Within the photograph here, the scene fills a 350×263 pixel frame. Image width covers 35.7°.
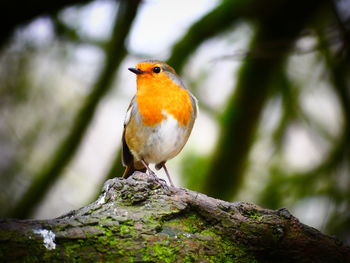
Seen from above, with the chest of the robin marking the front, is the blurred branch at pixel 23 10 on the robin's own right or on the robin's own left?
on the robin's own right

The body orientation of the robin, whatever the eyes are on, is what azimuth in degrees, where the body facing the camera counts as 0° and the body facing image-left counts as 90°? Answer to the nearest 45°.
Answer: approximately 315°

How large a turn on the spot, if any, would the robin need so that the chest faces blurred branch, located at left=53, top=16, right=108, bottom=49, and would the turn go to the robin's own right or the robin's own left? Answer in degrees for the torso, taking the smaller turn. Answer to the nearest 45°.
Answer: approximately 180°

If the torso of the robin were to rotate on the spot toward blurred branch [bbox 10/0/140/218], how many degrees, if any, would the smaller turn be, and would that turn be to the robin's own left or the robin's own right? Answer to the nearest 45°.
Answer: approximately 180°

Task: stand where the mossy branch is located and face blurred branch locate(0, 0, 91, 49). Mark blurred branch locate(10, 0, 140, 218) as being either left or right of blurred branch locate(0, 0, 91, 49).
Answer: right
